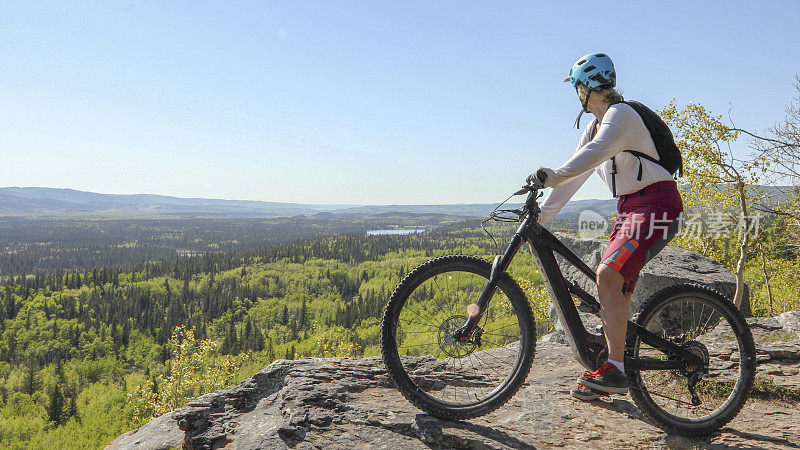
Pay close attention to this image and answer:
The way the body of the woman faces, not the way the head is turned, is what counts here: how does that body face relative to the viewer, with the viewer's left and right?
facing to the left of the viewer

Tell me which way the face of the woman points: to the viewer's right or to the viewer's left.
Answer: to the viewer's left
